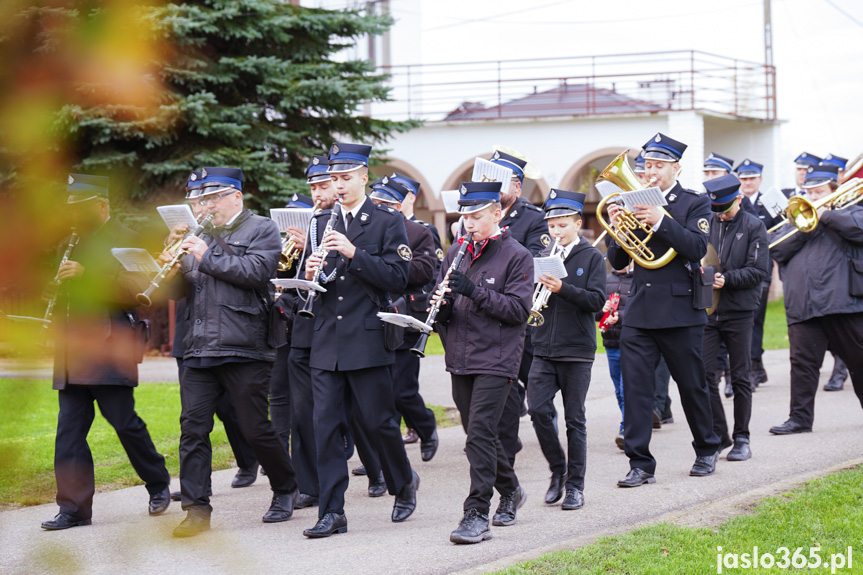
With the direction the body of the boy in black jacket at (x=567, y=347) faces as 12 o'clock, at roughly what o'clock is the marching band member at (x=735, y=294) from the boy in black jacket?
The marching band member is roughly at 6 o'clock from the boy in black jacket.

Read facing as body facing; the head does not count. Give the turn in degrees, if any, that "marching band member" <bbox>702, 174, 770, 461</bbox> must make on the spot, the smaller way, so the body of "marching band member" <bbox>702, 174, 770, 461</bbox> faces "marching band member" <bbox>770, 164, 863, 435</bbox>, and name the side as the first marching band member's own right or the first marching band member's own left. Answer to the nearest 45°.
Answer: approximately 180°

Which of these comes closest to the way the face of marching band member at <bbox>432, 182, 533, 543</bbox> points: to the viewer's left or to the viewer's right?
to the viewer's left

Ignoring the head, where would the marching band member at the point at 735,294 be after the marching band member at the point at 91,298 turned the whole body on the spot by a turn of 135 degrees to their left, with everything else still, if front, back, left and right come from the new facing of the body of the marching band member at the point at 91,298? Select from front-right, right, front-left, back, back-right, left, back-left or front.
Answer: front-left

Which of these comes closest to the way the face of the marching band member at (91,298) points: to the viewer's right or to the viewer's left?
to the viewer's left

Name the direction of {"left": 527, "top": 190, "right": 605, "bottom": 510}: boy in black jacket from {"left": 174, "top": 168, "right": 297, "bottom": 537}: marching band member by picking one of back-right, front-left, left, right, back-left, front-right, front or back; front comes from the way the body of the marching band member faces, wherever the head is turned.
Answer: back-left

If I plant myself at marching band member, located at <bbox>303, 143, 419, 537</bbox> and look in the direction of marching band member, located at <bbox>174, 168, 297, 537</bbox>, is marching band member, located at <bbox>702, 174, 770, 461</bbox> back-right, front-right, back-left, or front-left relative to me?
back-right

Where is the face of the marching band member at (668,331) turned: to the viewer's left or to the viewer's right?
to the viewer's left

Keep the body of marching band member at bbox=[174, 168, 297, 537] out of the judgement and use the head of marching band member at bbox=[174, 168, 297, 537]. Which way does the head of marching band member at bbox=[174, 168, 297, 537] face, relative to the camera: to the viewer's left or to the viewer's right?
to the viewer's left
